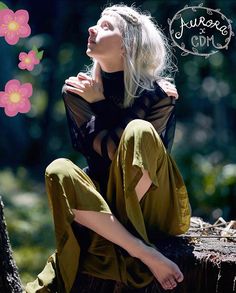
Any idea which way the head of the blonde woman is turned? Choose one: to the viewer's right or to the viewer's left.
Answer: to the viewer's left

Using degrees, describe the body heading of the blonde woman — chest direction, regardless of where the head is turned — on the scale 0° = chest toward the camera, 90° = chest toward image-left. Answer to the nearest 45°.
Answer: approximately 0°

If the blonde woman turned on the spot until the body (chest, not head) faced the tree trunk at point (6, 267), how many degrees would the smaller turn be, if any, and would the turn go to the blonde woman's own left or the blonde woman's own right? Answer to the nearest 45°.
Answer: approximately 90° to the blonde woman's own right
